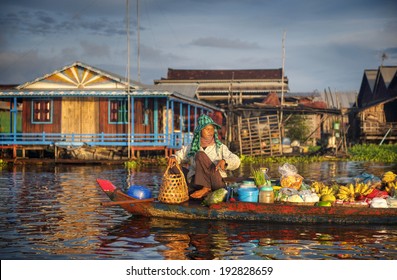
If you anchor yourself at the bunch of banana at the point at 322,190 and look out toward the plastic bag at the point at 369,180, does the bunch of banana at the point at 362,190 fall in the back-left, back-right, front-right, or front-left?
front-right

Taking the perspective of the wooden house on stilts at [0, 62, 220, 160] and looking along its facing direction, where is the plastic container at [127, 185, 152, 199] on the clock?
The plastic container is roughly at 12 o'clock from the wooden house on stilts.

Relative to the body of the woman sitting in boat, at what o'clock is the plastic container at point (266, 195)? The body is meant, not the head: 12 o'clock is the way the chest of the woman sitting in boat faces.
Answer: The plastic container is roughly at 10 o'clock from the woman sitting in boat.

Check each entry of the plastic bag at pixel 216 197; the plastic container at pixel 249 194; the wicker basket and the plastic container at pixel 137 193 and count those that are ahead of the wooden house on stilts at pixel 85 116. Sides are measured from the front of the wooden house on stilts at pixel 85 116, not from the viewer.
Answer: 4

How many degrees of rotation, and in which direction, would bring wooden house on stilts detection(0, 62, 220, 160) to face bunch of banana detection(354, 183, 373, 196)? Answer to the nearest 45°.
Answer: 0° — it already faces it

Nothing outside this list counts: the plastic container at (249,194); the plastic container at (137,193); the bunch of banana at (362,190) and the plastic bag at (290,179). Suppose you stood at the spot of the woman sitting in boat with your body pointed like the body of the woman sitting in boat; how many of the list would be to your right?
1

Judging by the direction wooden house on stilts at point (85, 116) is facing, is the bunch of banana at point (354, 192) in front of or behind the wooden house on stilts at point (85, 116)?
in front

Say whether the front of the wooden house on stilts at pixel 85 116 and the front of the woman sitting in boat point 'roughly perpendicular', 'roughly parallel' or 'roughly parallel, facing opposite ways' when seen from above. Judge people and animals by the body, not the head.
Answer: roughly parallel

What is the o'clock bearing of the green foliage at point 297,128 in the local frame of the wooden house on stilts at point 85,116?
The green foliage is roughly at 8 o'clock from the wooden house on stilts.

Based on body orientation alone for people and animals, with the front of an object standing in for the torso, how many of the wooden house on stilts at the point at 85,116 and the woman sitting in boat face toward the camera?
2

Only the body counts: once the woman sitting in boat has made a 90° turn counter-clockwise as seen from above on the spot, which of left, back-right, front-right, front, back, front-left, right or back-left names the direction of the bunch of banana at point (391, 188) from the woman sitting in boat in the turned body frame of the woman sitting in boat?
front

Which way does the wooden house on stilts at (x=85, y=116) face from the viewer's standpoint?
toward the camera

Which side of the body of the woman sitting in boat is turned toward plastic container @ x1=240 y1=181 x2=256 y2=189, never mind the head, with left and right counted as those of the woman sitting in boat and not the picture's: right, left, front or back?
left

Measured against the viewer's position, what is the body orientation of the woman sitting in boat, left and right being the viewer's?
facing the viewer
